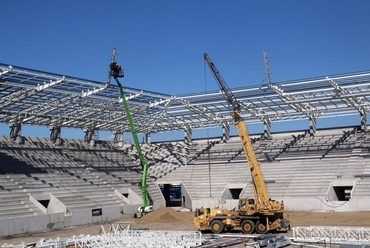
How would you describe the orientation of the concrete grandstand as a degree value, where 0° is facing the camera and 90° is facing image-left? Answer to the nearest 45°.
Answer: approximately 0°

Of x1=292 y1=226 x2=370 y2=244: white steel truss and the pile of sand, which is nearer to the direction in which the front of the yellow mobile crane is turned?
the pile of sand

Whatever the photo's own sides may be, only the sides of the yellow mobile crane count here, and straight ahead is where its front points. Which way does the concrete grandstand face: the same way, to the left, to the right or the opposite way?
to the left

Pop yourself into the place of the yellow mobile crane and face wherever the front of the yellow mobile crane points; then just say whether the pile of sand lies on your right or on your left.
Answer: on your right

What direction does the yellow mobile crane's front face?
to the viewer's left

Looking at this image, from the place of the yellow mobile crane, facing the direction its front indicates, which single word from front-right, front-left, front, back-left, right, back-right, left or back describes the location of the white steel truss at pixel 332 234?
back-left

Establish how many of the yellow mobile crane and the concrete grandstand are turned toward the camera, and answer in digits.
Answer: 1
